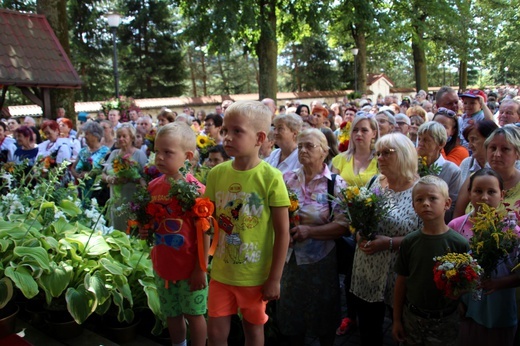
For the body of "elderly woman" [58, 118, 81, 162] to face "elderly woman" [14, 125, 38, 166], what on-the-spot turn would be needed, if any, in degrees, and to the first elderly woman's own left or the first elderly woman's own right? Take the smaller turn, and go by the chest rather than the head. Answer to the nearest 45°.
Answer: approximately 45° to the first elderly woman's own right

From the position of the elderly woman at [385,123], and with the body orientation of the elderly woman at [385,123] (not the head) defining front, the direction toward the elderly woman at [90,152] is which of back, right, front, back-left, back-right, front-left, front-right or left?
front-right

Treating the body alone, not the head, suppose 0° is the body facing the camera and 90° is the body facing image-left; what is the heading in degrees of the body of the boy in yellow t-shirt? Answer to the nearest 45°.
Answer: approximately 45°

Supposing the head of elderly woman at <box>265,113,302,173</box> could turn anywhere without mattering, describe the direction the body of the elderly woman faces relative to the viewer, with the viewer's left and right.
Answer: facing the viewer and to the left of the viewer

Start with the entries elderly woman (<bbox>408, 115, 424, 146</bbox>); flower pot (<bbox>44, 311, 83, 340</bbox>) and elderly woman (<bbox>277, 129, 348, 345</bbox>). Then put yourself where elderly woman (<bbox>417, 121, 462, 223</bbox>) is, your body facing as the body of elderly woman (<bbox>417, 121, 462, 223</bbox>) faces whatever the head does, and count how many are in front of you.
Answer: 2

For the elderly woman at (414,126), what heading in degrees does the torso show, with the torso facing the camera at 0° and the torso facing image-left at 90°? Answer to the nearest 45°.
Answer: approximately 45°

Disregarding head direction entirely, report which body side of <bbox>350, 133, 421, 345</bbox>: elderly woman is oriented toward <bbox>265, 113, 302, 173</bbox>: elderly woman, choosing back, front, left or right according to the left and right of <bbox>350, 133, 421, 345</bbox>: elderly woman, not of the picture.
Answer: right

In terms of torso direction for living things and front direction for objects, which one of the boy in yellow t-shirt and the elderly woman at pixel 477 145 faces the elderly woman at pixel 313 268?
the elderly woman at pixel 477 145

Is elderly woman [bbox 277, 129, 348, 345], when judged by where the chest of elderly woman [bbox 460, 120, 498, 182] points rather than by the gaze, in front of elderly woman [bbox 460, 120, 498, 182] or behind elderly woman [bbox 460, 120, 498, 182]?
in front

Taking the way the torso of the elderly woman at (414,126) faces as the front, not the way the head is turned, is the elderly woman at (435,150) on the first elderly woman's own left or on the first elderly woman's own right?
on the first elderly woman's own left

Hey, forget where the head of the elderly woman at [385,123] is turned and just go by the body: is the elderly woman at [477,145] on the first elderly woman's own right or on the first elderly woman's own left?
on the first elderly woman's own left
